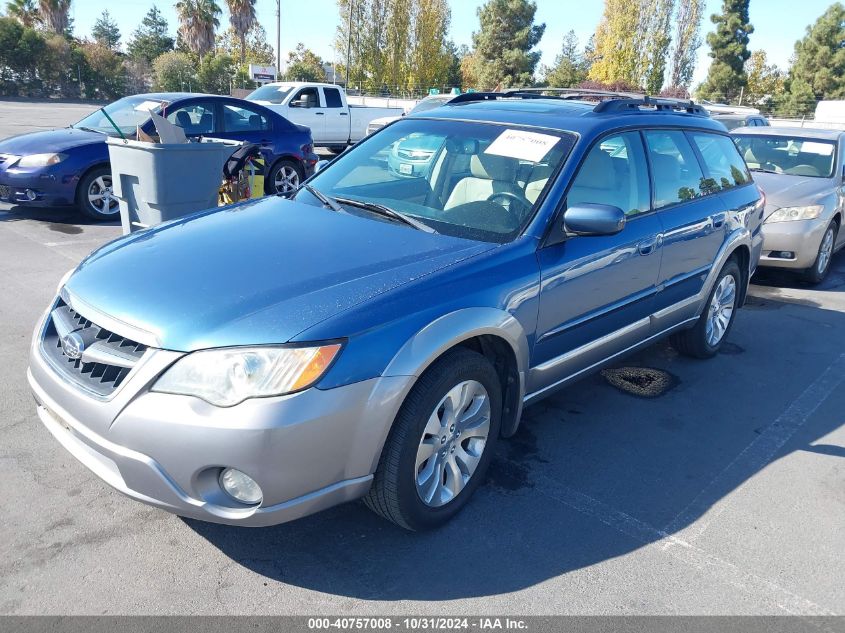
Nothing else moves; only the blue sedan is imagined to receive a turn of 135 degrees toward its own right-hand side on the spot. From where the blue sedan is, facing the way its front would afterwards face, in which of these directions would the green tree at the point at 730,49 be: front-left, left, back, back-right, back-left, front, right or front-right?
front-right

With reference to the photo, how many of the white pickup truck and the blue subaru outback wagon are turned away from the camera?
0

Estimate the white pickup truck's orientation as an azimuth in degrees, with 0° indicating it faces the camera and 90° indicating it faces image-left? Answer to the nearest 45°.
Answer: approximately 45°

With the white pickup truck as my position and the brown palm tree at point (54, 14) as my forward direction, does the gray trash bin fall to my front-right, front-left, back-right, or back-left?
back-left

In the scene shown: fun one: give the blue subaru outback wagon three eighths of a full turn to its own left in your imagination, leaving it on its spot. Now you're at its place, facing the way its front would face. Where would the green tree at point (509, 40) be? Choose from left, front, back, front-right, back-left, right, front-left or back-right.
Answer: left

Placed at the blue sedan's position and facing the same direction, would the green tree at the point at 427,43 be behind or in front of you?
behind

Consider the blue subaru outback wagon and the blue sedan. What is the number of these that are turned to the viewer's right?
0

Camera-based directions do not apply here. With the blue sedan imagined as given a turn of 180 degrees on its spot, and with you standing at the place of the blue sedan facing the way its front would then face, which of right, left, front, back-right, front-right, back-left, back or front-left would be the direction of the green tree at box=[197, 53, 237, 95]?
front-left

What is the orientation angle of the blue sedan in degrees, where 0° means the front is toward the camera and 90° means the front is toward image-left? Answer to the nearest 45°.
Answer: approximately 45°

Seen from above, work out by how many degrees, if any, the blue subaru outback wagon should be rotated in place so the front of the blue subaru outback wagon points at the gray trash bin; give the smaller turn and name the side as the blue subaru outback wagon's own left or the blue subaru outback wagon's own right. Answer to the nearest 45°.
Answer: approximately 90° to the blue subaru outback wagon's own right

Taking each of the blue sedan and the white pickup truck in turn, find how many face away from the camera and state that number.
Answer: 0

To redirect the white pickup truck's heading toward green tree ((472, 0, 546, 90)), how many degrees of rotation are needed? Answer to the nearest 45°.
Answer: approximately 135° to its right

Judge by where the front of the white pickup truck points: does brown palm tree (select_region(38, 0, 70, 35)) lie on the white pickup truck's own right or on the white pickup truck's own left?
on the white pickup truck's own right

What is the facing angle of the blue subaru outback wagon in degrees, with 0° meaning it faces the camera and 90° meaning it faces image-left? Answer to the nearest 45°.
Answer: approximately 45°

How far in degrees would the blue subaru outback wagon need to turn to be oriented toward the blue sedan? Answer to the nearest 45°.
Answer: approximately 90° to its right

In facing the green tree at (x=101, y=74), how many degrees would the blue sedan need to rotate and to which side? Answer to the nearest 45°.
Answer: approximately 135° to its right

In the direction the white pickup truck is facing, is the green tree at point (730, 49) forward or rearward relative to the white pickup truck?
rearward

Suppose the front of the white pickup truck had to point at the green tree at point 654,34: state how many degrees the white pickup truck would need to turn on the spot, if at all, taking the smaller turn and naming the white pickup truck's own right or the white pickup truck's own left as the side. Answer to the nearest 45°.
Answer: approximately 180°
